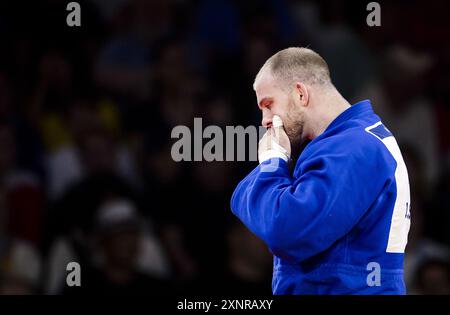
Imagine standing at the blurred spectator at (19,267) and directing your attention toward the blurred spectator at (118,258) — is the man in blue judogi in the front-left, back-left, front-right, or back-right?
front-right

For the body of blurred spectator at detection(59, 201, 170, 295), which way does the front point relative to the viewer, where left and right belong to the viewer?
facing the viewer

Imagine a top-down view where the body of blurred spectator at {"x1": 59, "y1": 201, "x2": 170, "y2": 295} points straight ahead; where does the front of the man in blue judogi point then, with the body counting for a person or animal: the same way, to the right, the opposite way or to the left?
to the right

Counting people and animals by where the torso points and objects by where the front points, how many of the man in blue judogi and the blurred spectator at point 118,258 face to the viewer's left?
1

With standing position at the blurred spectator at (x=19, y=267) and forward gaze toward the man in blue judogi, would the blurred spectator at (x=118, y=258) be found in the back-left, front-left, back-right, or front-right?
front-left

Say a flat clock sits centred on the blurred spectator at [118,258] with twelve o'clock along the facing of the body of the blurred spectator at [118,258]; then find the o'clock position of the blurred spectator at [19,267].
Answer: the blurred spectator at [19,267] is roughly at 4 o'clock from the blurred spectator at [118,258].

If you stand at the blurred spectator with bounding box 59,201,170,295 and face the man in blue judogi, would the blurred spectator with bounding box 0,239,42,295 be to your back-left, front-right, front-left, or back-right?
back-right

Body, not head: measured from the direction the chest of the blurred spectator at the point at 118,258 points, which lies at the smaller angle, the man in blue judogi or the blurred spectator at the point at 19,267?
the man in blue judogi

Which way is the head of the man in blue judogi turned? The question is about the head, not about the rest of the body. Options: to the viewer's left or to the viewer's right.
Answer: to the viewer's left

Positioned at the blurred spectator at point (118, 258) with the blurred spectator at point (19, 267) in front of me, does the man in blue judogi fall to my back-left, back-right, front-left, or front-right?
back-left

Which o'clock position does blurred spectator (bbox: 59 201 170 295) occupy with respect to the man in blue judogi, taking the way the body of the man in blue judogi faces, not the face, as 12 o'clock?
The blurred spectator is roughly at 2 o'clock from the man in blue judogi.

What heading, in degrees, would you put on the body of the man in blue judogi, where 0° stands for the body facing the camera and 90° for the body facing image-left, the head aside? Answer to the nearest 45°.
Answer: approximately 90°

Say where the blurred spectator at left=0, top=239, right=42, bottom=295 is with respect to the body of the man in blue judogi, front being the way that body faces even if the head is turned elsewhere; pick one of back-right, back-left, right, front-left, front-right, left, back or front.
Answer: front-right
